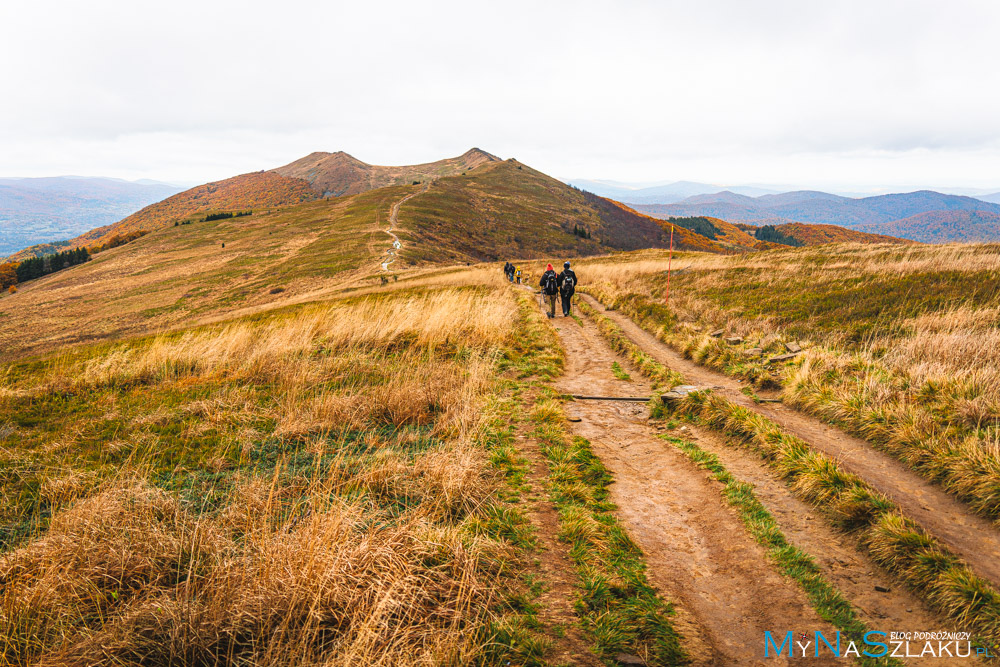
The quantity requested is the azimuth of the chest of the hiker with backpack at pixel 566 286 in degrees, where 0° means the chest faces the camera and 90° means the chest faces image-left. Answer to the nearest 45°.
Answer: approximately 180°

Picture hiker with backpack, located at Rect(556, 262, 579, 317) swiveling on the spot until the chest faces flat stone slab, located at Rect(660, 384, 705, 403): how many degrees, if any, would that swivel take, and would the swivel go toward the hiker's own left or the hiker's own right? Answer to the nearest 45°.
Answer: approximately 180°
